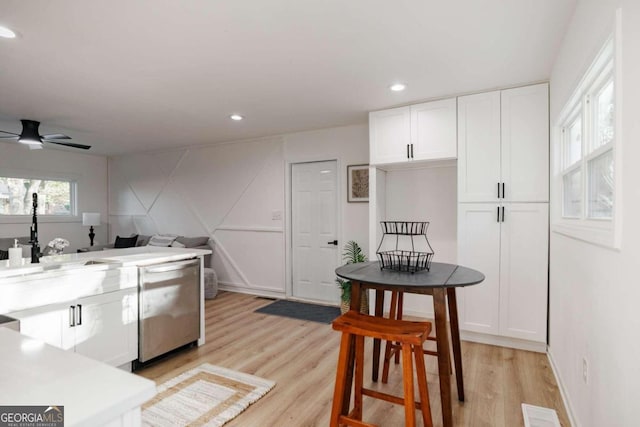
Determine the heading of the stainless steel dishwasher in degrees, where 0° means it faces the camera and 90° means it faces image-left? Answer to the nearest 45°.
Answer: approximately 315°

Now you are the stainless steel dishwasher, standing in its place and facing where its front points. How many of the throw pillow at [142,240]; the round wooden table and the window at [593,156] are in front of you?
2

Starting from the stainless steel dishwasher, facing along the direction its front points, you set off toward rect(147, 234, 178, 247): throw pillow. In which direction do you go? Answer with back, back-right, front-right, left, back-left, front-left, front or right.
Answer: back-left

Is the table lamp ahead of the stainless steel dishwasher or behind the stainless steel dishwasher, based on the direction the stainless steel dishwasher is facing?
behind

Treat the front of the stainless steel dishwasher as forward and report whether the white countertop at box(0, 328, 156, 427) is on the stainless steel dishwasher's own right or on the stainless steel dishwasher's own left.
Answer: on the stainless steel dishwasher's own right

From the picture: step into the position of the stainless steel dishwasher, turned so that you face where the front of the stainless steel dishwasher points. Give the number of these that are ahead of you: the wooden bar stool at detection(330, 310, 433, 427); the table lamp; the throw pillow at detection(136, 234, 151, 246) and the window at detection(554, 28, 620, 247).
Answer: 2

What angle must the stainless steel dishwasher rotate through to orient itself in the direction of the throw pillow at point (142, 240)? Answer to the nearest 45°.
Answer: approximately 135° to its left

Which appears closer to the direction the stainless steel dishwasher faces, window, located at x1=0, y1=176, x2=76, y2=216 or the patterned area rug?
the patterned area rug

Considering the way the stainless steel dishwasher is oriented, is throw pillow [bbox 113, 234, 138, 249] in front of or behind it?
behind
